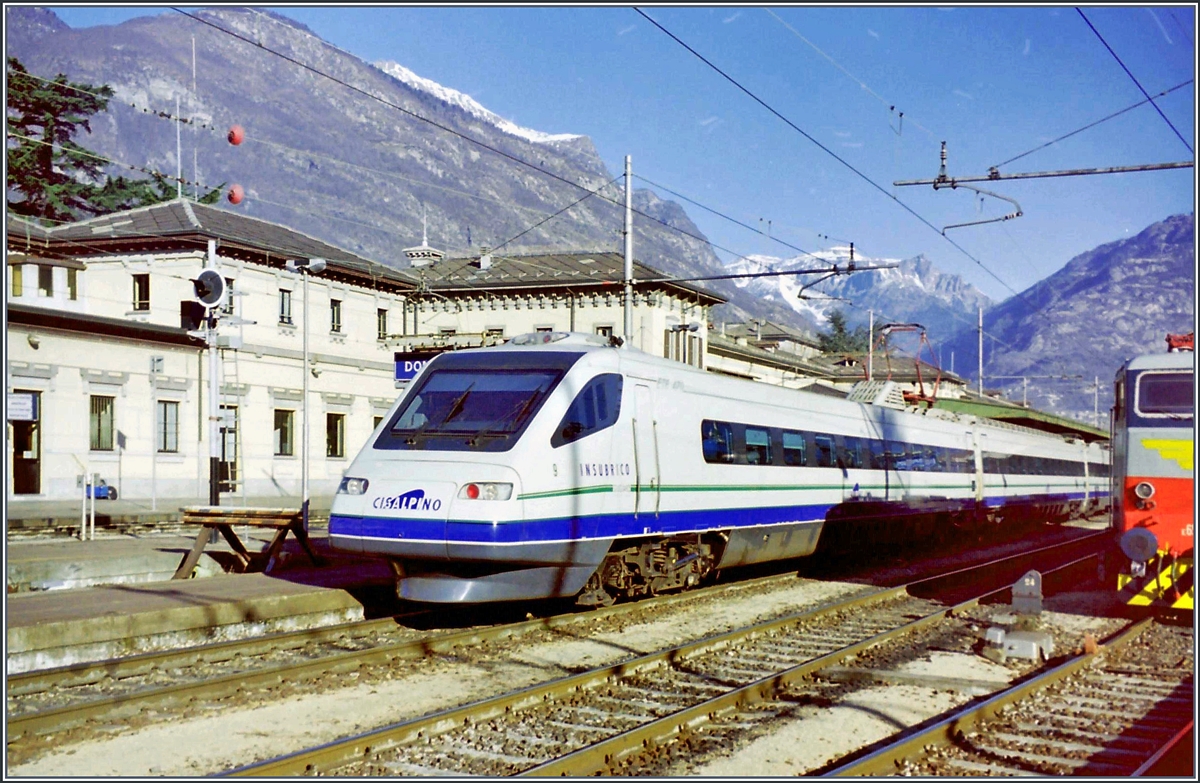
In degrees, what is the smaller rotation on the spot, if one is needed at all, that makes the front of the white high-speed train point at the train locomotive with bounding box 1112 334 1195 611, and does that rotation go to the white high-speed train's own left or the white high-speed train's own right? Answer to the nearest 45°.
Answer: approximately 135° to the white high-speed train's own left

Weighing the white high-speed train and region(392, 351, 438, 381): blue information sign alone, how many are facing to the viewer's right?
0

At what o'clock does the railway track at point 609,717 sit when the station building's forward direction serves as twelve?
The railway track is roughly at 1 o'clock from the station building.

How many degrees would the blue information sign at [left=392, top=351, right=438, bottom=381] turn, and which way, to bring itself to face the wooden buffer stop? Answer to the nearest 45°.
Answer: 0° — it already faces it

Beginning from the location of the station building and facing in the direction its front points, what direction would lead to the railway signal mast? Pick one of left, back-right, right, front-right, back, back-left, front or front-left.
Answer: front-right

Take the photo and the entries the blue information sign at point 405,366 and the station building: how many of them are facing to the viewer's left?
0

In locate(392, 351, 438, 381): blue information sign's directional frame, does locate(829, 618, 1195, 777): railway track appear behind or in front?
in front

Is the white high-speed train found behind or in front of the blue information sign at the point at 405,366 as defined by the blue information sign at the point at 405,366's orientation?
in front

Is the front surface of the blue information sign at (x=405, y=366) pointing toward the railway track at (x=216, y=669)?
yes

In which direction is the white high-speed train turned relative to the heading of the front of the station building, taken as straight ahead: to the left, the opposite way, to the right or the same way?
to the right

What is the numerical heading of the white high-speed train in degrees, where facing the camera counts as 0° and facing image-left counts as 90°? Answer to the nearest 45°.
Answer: approximately 45°

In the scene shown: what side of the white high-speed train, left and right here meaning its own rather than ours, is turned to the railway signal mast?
right

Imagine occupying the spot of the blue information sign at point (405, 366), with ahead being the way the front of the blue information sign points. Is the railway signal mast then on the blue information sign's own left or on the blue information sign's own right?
on the blue information sign's own right
